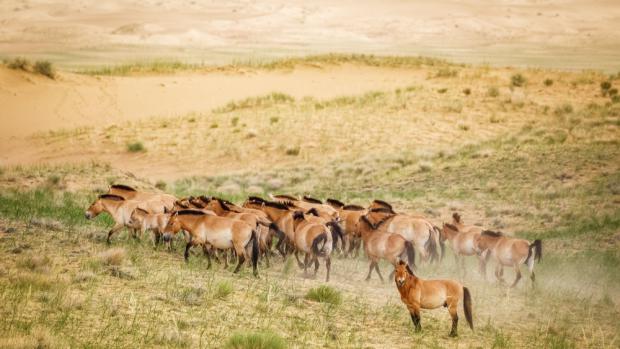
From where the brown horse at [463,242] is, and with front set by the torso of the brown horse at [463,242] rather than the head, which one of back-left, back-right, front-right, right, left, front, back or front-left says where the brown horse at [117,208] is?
front

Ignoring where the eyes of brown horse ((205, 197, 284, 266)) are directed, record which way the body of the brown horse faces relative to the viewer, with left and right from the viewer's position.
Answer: facing to the left of the viewer

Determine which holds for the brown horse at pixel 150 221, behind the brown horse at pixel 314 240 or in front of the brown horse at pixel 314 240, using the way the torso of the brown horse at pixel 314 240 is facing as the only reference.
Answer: in front

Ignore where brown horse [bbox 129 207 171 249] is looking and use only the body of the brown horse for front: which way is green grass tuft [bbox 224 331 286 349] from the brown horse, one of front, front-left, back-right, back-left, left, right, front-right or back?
left

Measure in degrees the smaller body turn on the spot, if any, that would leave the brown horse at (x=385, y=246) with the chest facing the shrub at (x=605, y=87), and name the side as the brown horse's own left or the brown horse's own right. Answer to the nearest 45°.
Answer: approximately 90° to the brown horse's own right

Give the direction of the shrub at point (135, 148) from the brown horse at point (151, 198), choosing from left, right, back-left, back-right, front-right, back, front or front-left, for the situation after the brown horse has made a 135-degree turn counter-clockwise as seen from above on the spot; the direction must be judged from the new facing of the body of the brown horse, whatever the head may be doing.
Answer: back-left

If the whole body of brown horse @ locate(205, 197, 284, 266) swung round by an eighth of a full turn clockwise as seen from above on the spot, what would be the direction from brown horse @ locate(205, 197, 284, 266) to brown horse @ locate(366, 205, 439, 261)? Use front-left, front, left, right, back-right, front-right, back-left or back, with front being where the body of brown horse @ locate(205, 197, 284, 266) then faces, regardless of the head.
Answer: back-right

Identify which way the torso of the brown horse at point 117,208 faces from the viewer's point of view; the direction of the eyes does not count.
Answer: to the viewer's left

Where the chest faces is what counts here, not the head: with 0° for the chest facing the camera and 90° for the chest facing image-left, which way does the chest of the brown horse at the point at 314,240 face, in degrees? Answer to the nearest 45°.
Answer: approximately 135°

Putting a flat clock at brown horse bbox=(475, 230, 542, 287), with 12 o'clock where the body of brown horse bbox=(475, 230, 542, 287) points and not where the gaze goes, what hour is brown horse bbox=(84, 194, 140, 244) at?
brown horse bbox=(84, 194, 140, 244) is roughly at 12 o'clock from brown horse bbox=(475, 230, 542, 287).

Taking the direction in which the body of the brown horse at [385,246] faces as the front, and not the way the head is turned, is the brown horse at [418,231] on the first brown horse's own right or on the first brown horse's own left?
on the first brown horse's own right

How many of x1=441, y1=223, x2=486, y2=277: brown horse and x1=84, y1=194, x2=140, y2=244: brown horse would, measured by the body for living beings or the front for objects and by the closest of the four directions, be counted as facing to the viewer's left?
2

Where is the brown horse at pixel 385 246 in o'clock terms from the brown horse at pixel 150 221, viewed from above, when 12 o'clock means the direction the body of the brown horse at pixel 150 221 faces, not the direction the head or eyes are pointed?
the brown horse at pixel 385 246 is roughly at 7 o'clock from the brown horse at pixel 150 221.

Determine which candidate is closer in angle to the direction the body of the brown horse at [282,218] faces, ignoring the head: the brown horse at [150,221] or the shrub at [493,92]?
the brown horse

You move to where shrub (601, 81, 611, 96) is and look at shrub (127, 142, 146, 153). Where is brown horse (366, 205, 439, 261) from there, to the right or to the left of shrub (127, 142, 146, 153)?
left

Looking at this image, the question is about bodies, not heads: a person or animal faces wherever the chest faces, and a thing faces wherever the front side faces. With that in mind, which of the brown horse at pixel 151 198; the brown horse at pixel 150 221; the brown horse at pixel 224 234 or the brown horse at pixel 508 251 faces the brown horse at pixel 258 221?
the brown horse at pixel 508 251

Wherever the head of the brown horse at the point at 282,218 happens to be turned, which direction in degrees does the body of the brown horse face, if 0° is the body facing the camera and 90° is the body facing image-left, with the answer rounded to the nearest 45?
approximately 90°
